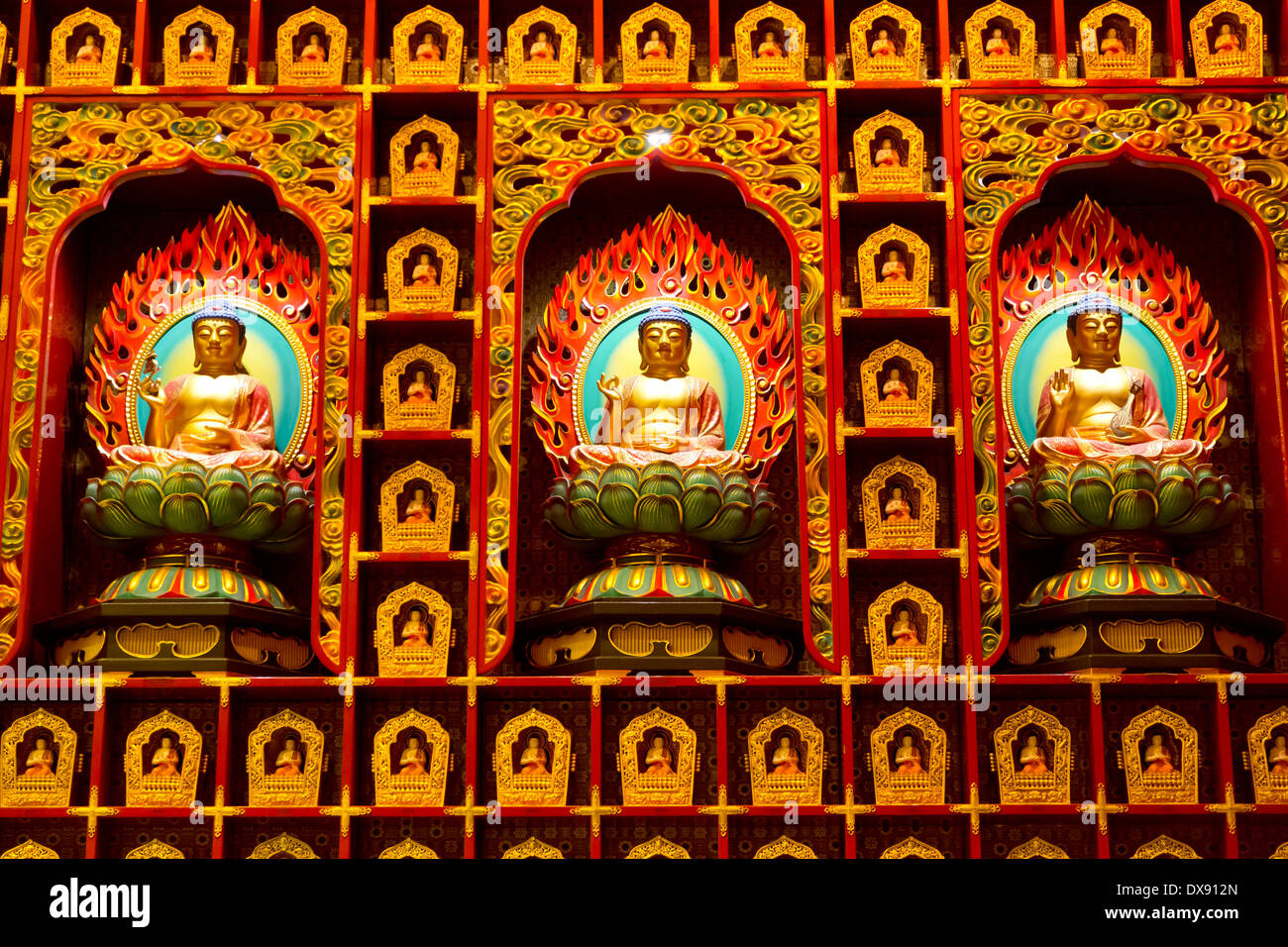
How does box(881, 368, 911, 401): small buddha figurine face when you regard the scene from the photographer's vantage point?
facing the viewer

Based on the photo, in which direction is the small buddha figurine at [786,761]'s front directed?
toward the camera

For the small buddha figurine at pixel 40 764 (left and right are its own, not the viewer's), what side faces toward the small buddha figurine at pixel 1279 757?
left

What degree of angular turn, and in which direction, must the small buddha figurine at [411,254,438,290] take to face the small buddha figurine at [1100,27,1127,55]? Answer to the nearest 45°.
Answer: approximately 90° to its left

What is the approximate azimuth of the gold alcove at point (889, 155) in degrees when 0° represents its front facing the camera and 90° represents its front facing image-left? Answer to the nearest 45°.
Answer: approximately 0°

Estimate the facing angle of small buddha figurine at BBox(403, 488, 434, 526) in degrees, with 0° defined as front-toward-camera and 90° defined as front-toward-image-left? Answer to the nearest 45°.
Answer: approximately 0°

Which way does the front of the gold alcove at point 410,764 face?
toward the camera

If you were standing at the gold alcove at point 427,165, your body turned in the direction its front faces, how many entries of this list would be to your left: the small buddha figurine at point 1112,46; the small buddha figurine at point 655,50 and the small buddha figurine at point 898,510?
3
